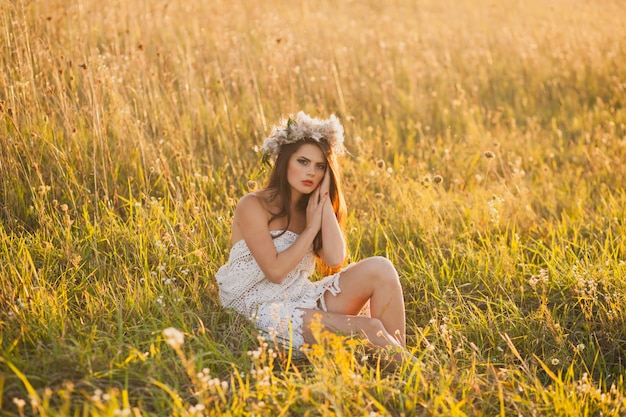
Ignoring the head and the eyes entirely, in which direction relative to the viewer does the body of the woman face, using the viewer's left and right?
facing the viewer and to the right of the viewer
